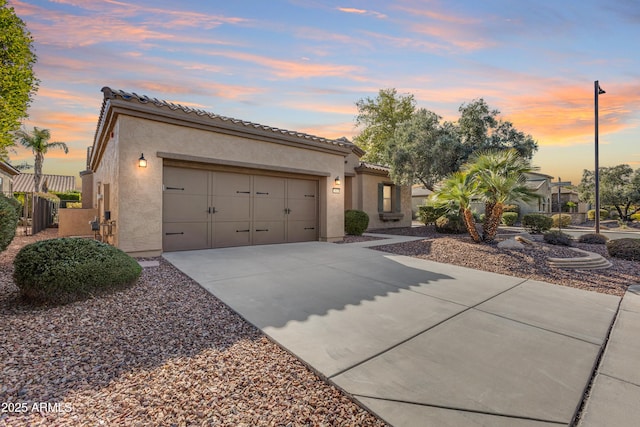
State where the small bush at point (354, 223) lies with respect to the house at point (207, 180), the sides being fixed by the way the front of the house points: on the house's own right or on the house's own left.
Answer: on the house's own left

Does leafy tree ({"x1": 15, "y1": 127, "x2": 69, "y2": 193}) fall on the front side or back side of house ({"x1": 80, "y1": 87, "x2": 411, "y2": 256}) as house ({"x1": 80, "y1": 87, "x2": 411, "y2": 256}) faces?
on the back side

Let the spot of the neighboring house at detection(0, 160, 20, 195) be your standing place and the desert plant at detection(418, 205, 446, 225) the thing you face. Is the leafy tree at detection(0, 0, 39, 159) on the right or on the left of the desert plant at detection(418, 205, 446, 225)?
right

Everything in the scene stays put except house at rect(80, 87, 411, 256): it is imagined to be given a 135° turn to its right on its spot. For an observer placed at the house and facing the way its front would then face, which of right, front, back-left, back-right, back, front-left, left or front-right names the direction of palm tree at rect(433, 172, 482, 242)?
back

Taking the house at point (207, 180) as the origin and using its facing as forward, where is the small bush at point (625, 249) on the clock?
The small bush is roughly at 11 o'clock from the house.

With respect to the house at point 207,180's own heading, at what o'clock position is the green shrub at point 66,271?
The green shrub is roughly at 2 o'clock from the house.

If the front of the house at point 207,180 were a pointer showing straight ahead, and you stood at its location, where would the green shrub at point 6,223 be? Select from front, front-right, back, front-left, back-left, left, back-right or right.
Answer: right

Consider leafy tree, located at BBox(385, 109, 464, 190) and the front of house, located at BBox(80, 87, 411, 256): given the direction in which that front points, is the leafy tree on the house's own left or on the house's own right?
on the house's own left
